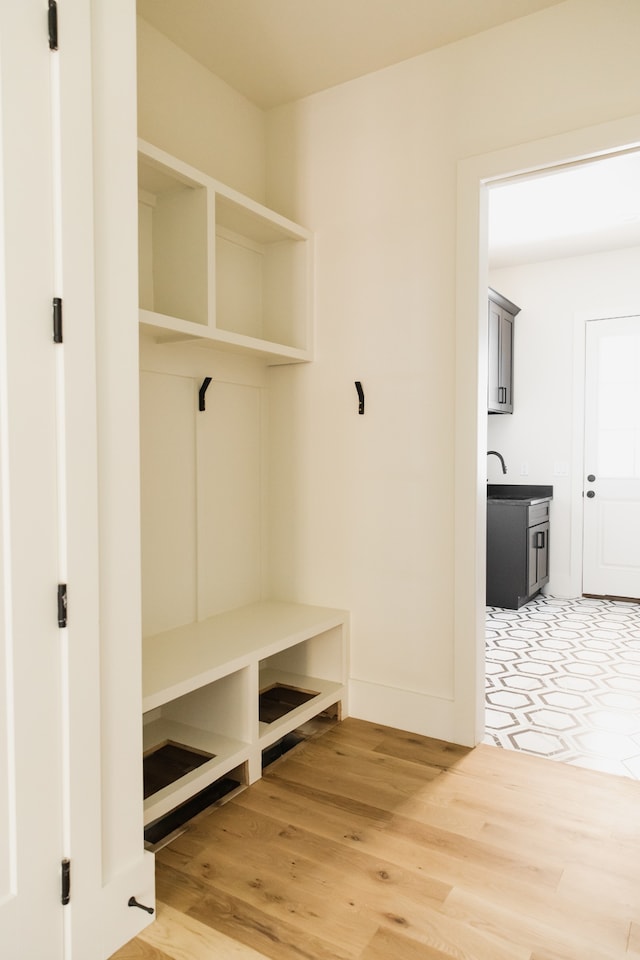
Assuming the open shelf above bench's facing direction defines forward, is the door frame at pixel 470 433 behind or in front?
in front

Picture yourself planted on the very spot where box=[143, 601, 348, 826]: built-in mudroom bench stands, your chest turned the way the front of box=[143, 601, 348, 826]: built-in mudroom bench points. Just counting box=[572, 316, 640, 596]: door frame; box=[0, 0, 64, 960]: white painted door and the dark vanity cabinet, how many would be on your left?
2

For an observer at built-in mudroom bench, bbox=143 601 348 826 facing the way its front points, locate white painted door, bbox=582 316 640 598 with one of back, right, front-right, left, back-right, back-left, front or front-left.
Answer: left

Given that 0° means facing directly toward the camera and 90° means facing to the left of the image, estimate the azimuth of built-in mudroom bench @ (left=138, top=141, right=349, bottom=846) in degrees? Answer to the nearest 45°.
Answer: approximately 315°

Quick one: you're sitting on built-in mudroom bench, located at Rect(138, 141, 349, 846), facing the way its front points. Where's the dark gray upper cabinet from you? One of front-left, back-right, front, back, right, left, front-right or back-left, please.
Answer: left

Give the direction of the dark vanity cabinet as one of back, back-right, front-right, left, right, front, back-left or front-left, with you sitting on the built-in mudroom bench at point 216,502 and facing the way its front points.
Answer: left

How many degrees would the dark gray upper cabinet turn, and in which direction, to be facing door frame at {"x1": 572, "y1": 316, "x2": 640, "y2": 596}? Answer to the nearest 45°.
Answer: approximately 45° to its left

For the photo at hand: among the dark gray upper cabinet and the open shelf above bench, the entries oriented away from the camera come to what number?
0

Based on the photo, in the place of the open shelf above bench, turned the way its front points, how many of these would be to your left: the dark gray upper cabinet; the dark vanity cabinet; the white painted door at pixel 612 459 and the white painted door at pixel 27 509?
3

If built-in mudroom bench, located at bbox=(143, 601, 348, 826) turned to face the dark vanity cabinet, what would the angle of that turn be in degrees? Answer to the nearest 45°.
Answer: approximately 90° to its left

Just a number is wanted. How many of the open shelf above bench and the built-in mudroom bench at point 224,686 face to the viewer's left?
0
